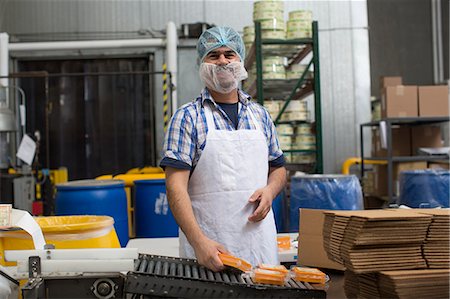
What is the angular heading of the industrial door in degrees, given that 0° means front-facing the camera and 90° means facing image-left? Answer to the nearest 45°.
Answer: approximately 0°

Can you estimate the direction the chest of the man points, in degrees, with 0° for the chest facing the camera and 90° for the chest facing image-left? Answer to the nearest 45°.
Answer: approximately 0°

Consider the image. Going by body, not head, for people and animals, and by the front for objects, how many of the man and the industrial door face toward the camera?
2

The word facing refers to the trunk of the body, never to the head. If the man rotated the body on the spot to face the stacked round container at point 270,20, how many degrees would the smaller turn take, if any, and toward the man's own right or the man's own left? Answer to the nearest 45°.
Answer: approximately 180°

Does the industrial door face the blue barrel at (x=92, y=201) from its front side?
yes

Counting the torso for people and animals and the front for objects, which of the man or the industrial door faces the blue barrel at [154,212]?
the industrial door

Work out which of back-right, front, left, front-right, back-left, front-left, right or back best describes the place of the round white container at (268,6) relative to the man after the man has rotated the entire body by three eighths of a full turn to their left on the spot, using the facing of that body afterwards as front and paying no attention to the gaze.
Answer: front-left

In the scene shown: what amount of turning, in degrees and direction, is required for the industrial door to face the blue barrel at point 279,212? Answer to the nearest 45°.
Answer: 0° — it already faces it

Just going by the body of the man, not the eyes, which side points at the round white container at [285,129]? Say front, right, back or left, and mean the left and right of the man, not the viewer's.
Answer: back

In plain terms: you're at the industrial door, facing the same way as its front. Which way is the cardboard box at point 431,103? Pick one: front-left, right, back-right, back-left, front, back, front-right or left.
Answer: front-left

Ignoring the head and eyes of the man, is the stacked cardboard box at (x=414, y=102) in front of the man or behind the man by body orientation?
behind
